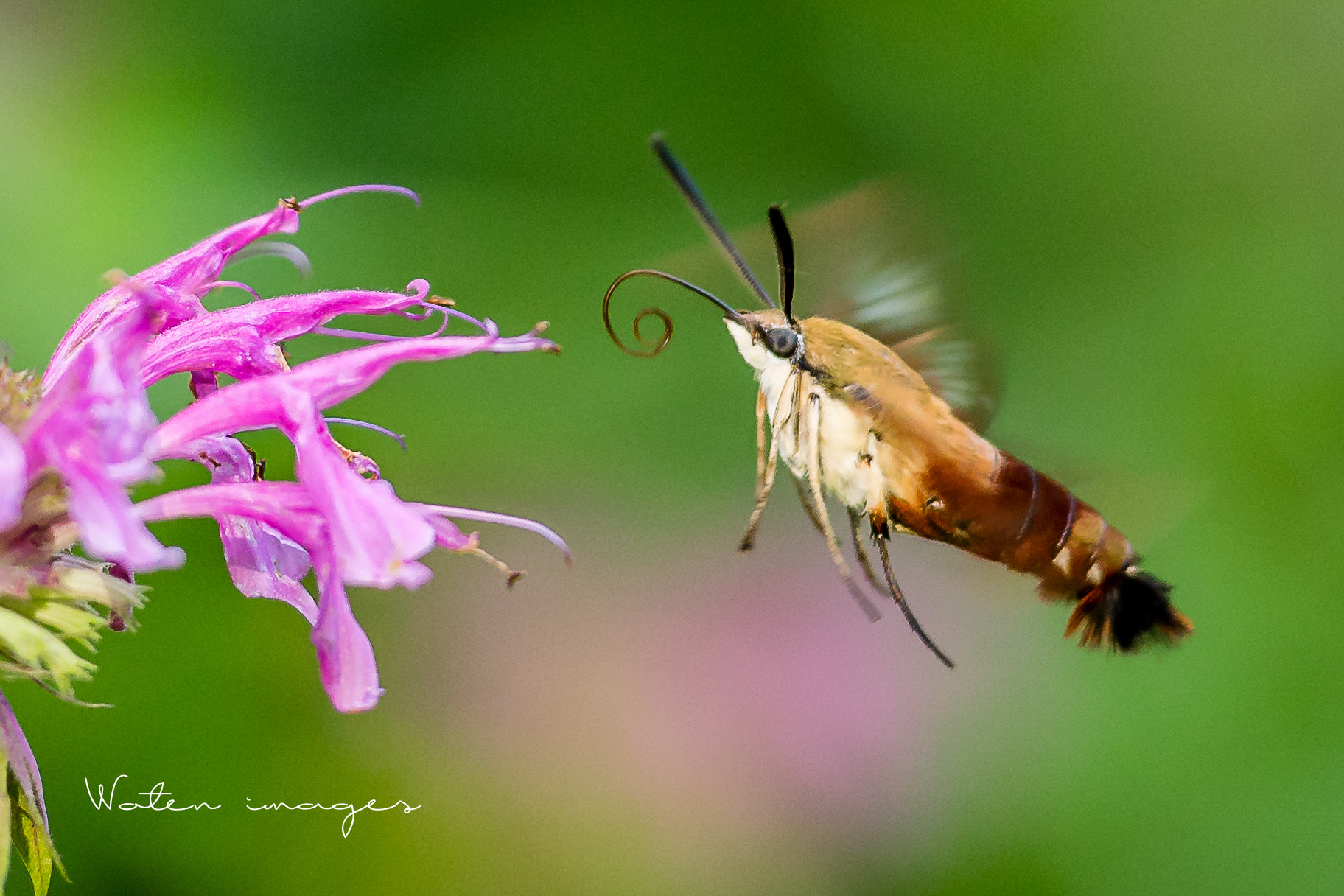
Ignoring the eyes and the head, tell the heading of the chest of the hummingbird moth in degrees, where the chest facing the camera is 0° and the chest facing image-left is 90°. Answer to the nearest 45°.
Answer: approximately 90°

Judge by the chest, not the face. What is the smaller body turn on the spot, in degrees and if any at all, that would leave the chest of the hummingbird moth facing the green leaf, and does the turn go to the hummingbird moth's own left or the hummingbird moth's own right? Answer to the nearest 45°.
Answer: approximately 45° to the hummingbird moth's own left
